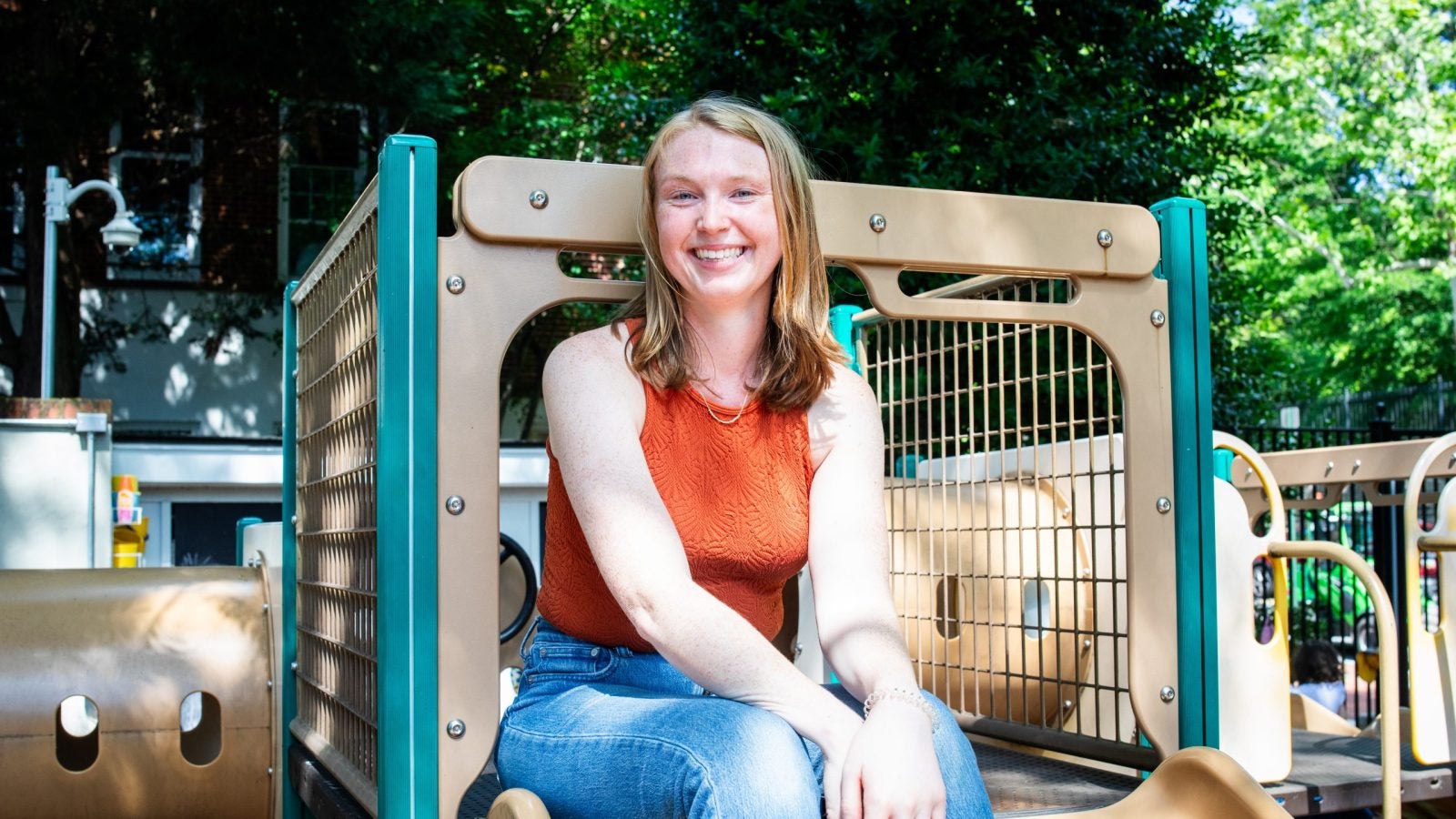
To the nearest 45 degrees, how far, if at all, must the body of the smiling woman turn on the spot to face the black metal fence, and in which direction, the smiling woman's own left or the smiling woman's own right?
approximately 90° to the smiling woman's own left

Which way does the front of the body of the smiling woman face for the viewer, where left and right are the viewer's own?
facing the viewer and to the right of the viewer

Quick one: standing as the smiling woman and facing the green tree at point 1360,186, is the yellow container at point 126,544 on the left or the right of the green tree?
left

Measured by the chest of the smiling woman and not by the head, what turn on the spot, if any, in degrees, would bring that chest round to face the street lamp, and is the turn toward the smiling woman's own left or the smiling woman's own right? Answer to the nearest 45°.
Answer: approximately 180°

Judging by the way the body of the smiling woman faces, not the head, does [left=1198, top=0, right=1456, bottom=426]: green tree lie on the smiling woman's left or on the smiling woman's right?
on the smiling woman's left

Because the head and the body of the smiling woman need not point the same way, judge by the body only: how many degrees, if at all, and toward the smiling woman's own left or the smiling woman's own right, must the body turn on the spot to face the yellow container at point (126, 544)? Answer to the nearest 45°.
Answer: approximately 180°
